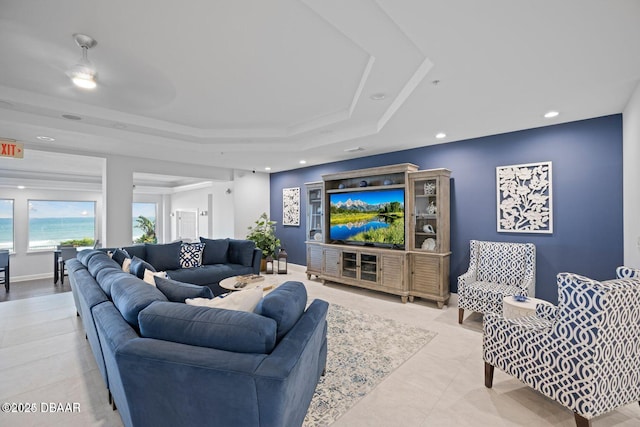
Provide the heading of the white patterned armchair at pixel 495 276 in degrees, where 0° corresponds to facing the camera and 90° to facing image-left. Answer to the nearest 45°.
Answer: approximately 45°

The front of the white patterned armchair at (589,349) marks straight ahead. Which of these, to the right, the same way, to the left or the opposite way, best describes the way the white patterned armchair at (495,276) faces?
to the left

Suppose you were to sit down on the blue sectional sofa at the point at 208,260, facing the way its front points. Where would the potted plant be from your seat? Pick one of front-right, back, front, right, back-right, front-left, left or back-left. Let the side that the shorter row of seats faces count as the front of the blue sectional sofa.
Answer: back-left
